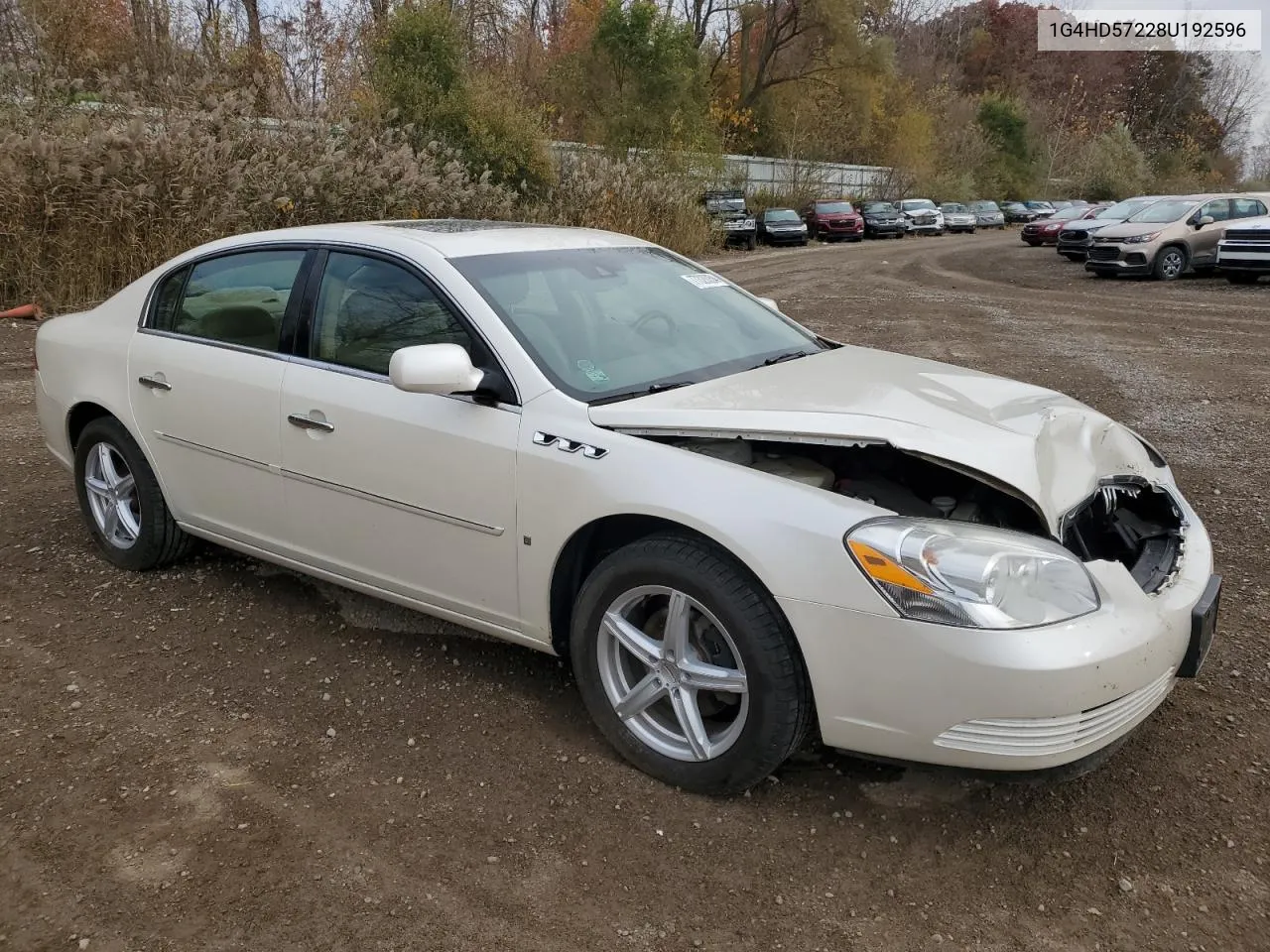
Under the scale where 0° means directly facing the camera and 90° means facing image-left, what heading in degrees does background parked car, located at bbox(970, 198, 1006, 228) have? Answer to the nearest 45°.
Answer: approximately 0°

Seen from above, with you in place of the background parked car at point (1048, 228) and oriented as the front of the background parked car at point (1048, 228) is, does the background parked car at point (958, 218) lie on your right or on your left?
on your right
